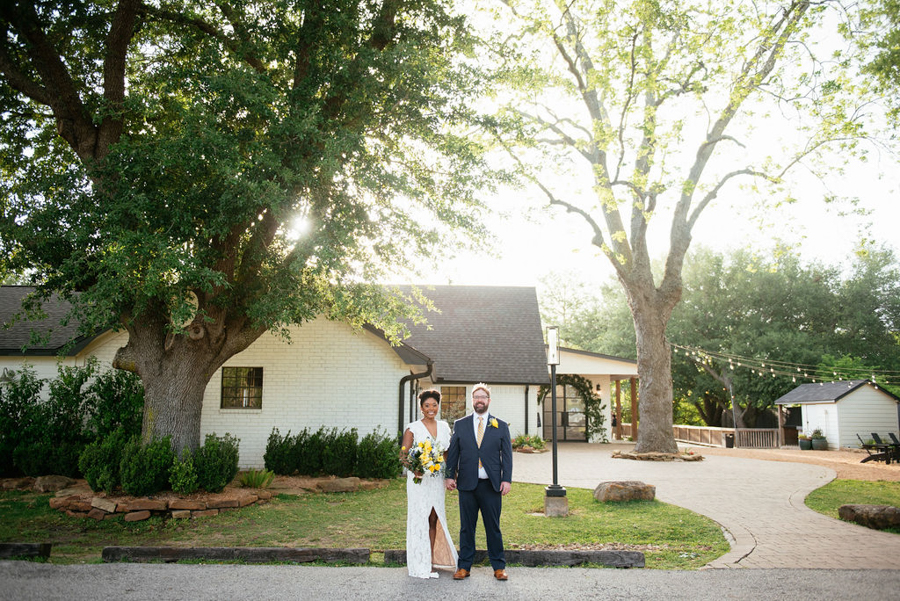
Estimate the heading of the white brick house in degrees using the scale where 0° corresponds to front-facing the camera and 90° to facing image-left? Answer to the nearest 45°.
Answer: approximately 0°

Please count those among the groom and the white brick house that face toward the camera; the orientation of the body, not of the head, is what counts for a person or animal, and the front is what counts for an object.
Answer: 2

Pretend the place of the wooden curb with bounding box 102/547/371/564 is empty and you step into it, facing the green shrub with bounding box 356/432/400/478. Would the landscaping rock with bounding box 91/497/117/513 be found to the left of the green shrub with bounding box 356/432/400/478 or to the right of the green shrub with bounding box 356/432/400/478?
left

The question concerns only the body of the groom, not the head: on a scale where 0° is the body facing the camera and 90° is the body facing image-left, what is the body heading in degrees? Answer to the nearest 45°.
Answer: approximately 0°

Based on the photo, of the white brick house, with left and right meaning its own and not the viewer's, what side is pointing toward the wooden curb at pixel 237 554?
front

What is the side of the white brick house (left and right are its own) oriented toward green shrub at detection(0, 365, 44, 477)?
right

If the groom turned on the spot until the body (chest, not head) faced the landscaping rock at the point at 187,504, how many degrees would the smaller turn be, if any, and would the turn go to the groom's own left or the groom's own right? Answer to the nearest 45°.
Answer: approximately 135° to the groom's own right

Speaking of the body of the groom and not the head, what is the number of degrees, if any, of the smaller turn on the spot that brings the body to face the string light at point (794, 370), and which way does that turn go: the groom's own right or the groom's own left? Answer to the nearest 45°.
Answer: approximately 135° to the groom's own left

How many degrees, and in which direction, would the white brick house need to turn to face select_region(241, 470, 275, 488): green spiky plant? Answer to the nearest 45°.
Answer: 0° — it already faces it
